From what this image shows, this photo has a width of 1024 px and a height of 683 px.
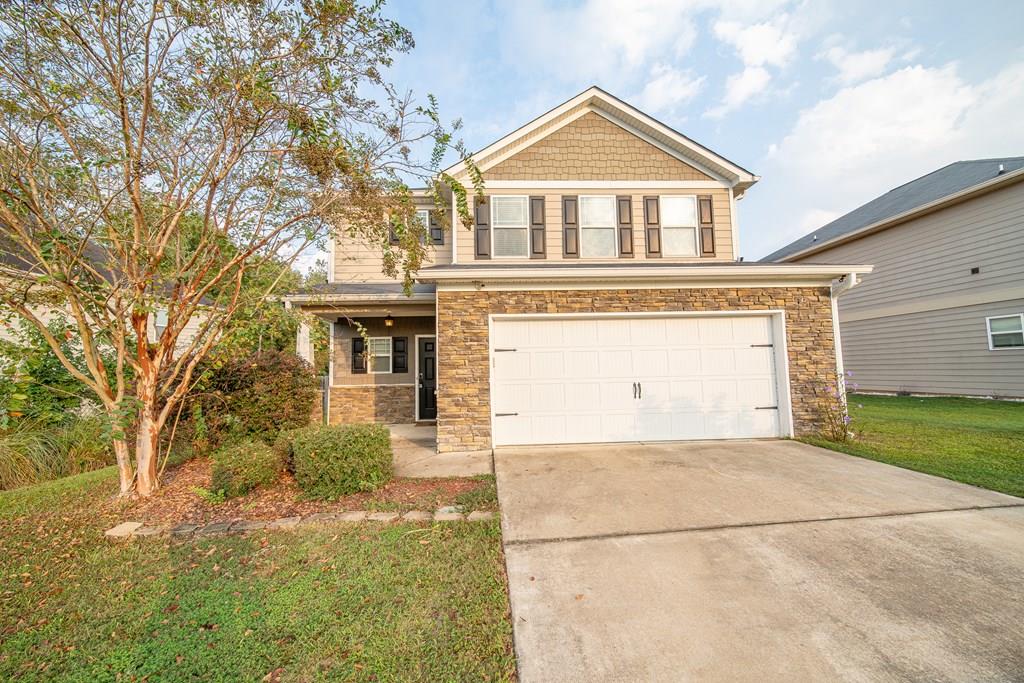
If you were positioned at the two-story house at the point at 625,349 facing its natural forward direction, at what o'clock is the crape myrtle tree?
The crape myrtle tree is roughly at 2 o'clock from the two-story house.

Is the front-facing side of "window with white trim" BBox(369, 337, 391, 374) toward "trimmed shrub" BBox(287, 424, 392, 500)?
yes

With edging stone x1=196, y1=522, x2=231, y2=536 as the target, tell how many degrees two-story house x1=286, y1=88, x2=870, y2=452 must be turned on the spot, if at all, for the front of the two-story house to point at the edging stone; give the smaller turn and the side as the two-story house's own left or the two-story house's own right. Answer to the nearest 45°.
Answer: approximately 45° to the two-story house's own right

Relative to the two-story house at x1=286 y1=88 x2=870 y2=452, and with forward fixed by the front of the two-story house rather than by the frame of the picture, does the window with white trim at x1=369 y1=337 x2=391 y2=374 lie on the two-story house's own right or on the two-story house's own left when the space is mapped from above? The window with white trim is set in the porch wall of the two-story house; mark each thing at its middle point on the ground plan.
on the two-story house's own right

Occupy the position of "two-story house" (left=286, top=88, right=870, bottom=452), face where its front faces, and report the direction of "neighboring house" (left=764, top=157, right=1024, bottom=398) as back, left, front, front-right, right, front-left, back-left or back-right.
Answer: back-left

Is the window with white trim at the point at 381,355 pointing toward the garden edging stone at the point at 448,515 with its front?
yes

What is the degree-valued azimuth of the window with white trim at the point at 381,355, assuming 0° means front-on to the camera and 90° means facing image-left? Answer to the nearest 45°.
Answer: approximately 0°

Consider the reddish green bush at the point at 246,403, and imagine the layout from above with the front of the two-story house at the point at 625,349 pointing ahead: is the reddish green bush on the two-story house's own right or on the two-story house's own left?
on the two-story house's own right

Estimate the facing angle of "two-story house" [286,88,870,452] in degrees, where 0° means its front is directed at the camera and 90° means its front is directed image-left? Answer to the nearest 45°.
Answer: approximately 0°
